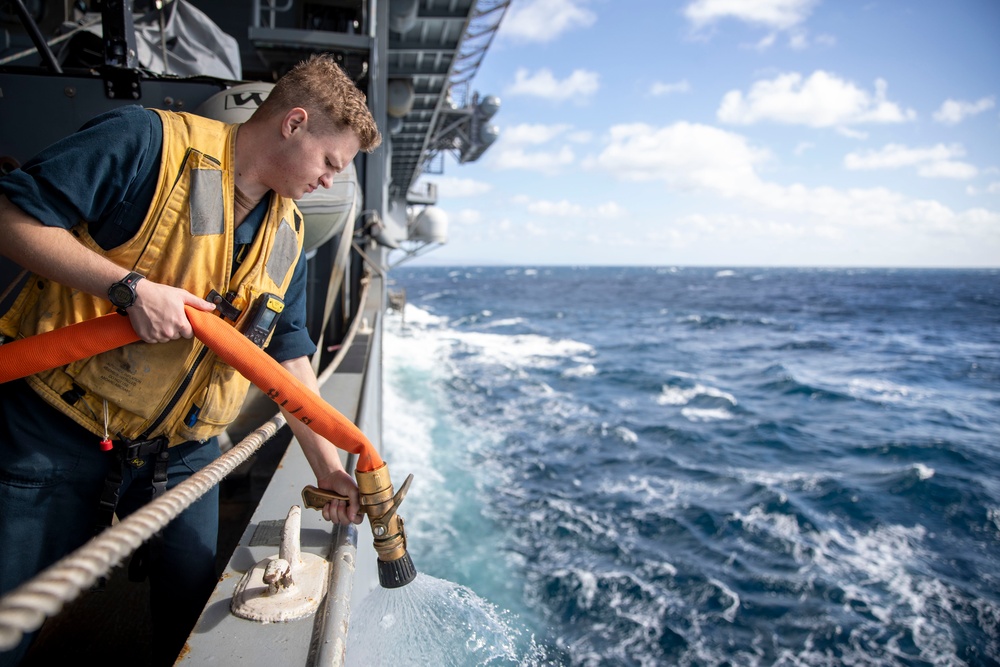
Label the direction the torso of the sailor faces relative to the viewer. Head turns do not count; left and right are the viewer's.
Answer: facing the viewer and to the right of the viewer
